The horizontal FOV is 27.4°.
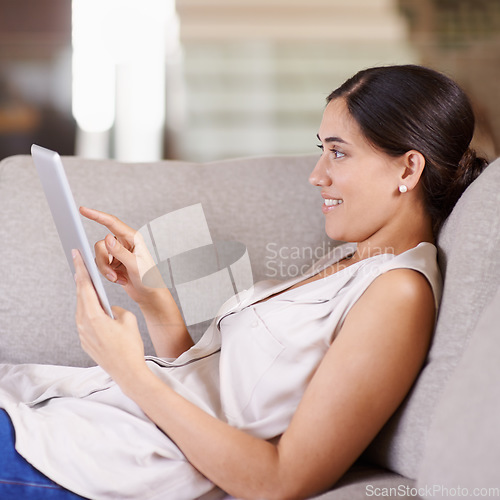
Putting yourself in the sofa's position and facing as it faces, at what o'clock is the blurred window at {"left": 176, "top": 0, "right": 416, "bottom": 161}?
The blurred window is roughly at 6 o'clock from the sofa.

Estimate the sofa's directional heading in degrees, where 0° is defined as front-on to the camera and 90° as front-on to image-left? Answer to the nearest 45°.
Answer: approximately 0°
